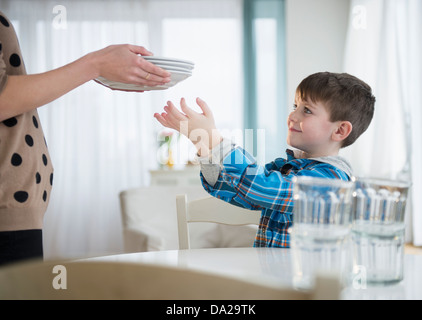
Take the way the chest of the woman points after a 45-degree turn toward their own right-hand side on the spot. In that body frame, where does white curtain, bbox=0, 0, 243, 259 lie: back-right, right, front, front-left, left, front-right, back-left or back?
back-left

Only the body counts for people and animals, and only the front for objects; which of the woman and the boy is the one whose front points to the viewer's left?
the boy

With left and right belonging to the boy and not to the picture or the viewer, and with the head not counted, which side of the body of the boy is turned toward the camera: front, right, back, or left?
left

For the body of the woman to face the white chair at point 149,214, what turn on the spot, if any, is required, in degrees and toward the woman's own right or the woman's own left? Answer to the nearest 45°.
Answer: approximately 90° to the woman's own left

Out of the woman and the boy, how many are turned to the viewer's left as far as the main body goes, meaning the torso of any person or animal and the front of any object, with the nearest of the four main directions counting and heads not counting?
1

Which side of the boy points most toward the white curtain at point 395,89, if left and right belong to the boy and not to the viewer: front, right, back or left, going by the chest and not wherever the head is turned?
right

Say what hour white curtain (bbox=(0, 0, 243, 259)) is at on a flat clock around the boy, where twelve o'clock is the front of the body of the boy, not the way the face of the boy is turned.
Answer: The white curtain is roughly at 2 o'clock from the boy.

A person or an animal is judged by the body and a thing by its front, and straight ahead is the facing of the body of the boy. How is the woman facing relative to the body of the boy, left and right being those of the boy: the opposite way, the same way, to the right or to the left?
the opposite way

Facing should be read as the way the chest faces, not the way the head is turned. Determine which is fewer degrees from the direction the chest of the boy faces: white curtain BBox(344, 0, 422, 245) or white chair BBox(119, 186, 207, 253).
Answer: the white chair

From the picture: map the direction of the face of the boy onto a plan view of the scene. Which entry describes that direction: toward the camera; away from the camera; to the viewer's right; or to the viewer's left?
to the viewer's left

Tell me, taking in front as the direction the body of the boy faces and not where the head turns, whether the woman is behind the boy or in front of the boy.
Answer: in front

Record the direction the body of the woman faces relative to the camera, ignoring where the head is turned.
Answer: to the viewer's right
